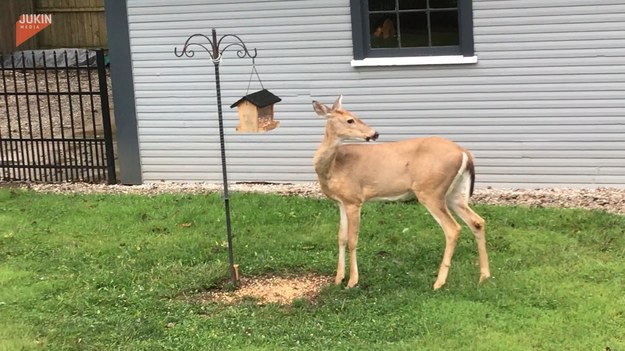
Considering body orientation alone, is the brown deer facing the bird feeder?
yes

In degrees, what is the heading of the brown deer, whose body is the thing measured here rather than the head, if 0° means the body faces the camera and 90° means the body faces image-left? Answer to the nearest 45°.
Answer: approximately 90°
